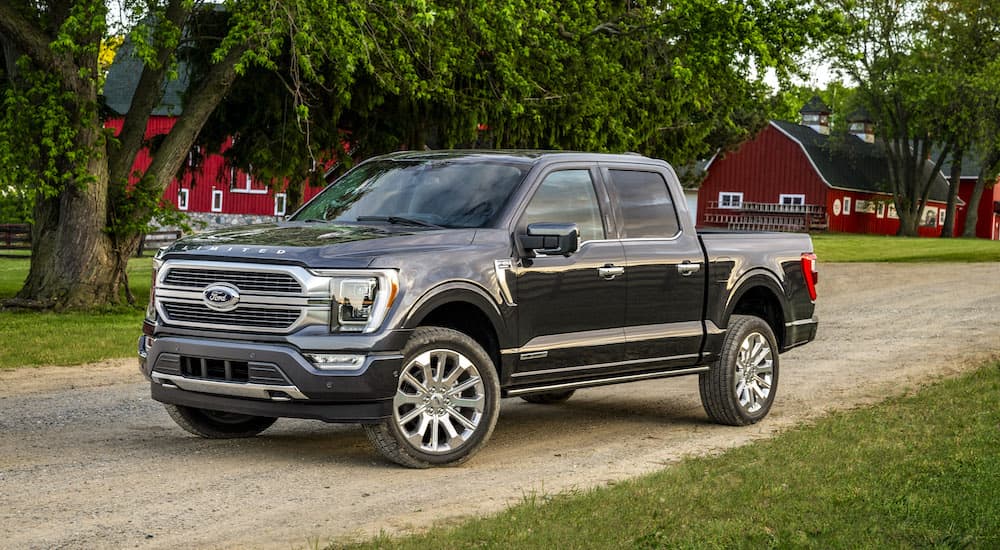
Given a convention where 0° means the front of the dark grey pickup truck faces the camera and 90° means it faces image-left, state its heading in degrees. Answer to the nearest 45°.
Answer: approximately 45°
